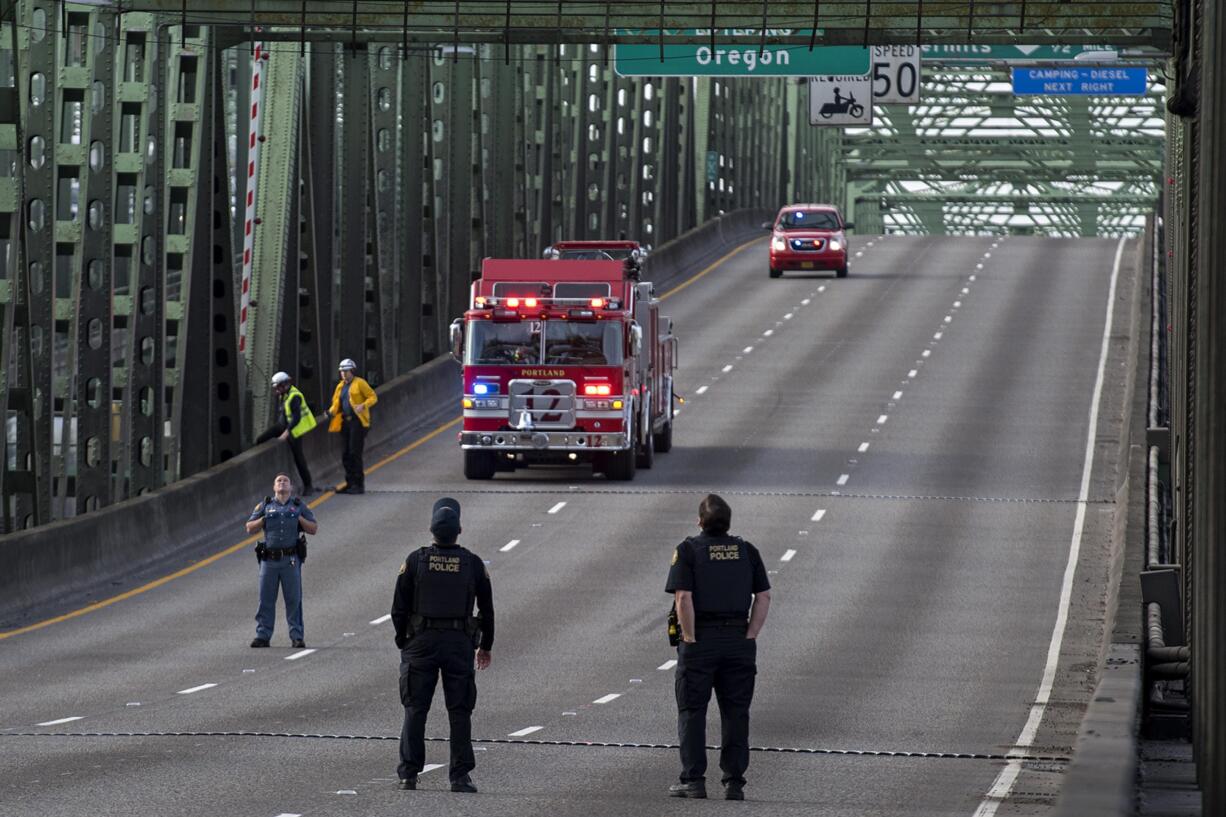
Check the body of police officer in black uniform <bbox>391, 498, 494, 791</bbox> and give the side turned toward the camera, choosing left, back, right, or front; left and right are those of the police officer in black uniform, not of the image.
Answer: back

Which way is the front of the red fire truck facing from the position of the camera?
facing the viewer

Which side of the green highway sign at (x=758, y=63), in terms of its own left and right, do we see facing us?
front

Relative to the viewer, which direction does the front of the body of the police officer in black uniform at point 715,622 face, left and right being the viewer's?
facing away from the viewer

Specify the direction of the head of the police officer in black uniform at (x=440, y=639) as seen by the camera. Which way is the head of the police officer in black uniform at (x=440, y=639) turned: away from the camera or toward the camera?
away from the camera

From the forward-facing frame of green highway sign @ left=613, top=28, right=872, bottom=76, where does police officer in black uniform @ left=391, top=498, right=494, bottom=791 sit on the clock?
The police officer in black uniform is roughly at 12 o'clock from the green highway sign.

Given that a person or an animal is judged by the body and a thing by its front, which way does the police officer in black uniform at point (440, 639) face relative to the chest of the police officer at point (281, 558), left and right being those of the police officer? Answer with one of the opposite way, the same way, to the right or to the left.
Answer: the opposite way

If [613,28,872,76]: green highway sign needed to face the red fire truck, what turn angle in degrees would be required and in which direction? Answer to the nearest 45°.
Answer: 0° — it already faces it

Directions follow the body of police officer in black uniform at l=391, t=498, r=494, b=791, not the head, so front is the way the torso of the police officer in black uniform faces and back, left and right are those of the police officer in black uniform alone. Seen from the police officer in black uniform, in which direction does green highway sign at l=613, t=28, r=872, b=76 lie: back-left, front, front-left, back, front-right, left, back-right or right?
front

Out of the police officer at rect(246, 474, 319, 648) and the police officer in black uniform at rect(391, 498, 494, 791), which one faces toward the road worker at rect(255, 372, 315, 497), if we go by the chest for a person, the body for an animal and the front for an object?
the police officer in black uniform

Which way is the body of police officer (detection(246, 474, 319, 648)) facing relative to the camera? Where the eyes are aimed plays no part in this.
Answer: toward the camera

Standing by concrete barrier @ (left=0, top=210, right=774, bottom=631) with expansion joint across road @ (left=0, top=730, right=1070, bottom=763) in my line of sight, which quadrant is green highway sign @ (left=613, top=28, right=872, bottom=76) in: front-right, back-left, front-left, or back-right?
back-left

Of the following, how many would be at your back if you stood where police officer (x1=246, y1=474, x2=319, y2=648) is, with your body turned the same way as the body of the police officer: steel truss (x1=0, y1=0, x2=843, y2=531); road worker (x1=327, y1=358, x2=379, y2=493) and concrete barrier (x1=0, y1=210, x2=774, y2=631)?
3

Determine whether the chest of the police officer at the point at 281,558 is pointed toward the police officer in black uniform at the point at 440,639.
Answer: yes

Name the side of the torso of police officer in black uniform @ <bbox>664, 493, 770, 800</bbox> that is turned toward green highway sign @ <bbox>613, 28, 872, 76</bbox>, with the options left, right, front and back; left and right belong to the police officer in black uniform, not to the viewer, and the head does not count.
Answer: front

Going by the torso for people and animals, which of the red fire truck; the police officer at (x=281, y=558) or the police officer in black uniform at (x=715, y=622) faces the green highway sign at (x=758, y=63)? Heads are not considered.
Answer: the police officer in black uniform

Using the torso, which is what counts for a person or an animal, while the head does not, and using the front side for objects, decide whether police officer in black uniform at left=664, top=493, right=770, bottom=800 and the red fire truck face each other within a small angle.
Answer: yes

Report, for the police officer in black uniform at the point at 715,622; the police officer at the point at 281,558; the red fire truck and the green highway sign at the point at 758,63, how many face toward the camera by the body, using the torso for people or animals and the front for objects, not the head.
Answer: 3
